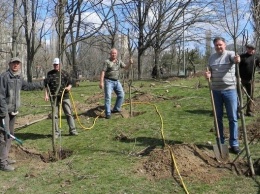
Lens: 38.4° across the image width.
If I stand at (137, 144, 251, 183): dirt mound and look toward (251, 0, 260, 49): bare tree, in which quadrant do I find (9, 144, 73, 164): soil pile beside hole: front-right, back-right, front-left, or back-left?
back-left

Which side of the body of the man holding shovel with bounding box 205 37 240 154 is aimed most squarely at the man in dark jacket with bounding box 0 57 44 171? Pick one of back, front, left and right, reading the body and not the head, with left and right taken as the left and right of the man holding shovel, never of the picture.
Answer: right

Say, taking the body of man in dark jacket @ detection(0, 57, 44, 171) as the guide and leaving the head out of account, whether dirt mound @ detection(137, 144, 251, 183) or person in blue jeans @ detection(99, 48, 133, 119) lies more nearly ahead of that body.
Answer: the dirt mound

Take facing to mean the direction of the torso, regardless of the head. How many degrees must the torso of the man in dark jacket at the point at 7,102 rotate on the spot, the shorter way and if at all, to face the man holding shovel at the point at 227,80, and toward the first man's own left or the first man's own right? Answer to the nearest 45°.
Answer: approximately 45° to the first man's own left

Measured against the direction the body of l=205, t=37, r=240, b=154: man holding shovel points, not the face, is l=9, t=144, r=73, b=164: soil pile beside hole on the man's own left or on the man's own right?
on the man's own right

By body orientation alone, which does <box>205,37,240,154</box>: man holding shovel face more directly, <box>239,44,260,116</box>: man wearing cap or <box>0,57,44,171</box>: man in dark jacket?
the man in dark jacket

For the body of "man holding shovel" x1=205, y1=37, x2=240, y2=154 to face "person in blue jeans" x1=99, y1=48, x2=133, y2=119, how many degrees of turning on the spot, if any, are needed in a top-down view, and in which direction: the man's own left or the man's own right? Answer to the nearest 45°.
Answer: approximately 135° to the man's own right

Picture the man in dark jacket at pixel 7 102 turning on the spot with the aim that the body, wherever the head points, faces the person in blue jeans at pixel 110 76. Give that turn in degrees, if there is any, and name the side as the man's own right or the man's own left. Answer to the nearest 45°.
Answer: approximately 90° to the man's own left

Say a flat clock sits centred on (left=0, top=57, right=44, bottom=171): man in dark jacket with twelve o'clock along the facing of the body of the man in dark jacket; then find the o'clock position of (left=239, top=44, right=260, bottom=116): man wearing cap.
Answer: The man wearing cap is roughly at 10 o'clock from the man in dark jacket.

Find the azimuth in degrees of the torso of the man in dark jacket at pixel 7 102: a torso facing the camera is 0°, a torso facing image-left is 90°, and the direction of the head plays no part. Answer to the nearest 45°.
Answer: approximately 315°

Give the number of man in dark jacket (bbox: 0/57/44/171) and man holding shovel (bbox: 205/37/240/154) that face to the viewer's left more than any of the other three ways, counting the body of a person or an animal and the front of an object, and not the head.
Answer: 0
